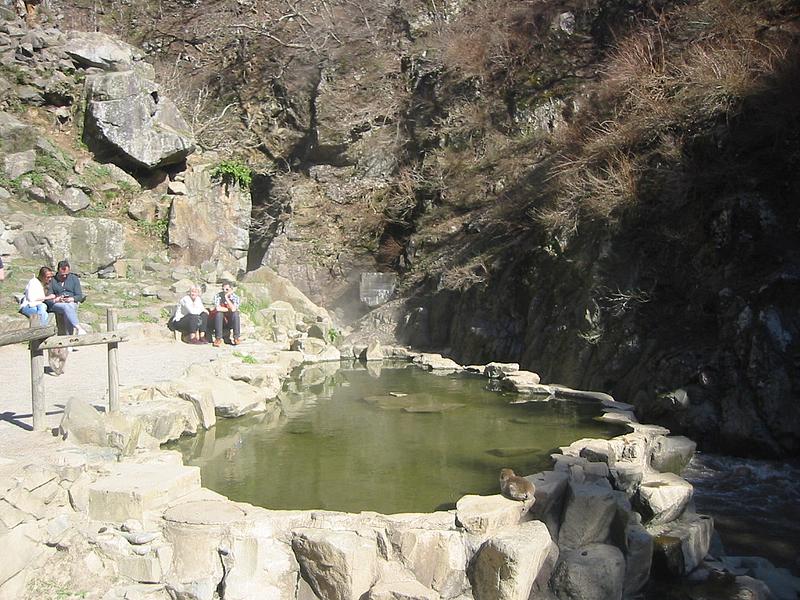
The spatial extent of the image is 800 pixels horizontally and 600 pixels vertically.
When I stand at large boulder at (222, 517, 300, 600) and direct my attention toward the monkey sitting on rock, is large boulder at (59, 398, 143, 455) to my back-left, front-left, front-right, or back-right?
back-left

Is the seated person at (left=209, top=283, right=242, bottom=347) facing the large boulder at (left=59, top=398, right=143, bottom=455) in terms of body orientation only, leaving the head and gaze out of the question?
yes

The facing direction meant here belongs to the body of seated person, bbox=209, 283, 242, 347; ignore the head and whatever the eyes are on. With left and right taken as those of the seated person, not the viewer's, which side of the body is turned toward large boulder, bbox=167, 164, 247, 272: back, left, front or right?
back

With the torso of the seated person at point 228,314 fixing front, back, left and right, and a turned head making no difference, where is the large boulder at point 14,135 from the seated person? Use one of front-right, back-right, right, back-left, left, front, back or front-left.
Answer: back-right

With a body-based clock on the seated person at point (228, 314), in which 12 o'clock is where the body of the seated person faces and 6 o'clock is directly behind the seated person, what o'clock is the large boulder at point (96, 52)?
The large boulder is roughly at 5 o'clock from the seated person.

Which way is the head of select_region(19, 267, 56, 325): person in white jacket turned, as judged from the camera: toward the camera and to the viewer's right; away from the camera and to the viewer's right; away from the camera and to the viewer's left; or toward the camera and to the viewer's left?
toward the camera and to the viewer's right

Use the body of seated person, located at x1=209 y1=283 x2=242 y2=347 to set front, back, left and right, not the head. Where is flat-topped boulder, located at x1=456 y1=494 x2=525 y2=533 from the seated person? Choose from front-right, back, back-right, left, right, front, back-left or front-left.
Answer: front

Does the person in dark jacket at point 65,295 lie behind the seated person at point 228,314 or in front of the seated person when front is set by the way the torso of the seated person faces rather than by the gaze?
in front

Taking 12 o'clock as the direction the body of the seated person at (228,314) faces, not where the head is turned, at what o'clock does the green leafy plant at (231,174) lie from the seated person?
The green leafy plant is roughly at 6 o'clock from the seated person.

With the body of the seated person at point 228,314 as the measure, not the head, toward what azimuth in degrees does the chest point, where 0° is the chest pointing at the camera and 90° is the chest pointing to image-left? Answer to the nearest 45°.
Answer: approximately 0°

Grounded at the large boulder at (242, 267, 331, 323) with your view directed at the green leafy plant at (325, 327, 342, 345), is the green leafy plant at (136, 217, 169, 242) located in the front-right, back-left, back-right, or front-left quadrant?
back-right

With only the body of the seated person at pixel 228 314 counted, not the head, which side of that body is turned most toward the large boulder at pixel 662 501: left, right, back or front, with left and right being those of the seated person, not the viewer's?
front

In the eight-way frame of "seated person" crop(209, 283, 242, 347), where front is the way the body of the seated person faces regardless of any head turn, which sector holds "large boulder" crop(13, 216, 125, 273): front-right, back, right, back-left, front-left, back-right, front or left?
back-right

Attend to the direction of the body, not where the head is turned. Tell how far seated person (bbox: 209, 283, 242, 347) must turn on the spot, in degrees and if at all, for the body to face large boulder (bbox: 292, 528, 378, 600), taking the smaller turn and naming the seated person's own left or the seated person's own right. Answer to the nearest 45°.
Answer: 0° — they already face it

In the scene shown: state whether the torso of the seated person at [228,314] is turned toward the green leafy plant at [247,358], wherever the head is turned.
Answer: yes

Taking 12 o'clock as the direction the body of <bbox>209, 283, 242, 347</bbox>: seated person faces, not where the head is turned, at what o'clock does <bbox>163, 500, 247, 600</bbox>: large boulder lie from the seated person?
The large boulder is roughly at 12 o'clock from the seated person.
